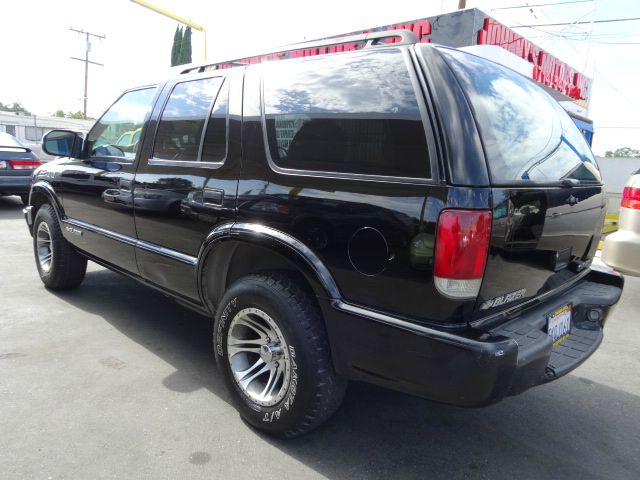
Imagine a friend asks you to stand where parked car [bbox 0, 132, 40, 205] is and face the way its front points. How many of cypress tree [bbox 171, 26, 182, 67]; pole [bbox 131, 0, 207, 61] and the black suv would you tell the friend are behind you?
1

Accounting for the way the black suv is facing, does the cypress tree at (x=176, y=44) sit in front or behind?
in front

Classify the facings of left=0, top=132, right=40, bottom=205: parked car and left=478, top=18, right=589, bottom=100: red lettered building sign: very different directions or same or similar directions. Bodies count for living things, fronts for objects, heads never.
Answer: very different directions

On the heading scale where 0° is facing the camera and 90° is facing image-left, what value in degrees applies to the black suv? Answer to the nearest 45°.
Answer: approximately 135°

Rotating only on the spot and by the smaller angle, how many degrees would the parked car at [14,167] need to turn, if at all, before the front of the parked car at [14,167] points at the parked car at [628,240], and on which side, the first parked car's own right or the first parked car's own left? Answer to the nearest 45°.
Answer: approximately 135° to the first parked car's own right

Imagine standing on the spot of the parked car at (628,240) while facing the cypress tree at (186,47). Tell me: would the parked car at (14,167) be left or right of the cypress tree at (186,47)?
left

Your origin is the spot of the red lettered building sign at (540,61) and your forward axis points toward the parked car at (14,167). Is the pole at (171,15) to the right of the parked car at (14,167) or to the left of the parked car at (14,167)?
right

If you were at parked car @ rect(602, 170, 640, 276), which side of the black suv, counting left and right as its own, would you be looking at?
right

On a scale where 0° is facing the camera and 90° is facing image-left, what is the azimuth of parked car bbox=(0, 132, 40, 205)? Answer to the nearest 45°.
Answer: approximately 180°

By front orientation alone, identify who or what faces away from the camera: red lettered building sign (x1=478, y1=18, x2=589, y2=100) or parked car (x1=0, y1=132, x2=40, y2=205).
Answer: the parked car

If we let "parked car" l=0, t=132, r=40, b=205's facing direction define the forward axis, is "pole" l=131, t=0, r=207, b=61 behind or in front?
in front
